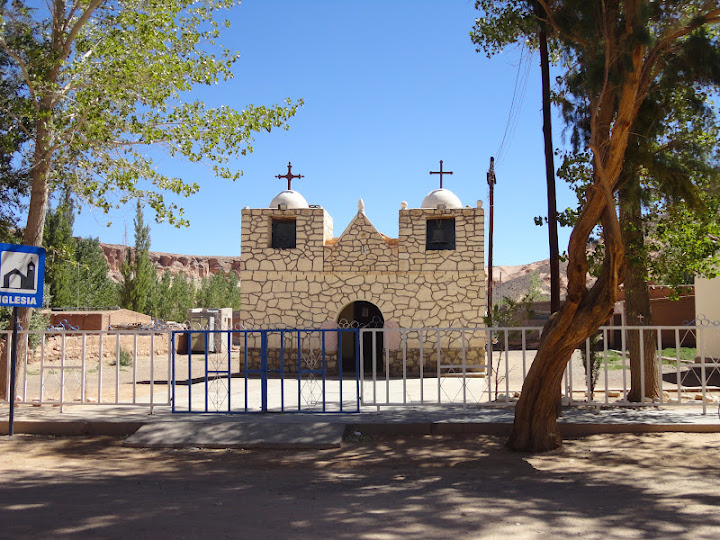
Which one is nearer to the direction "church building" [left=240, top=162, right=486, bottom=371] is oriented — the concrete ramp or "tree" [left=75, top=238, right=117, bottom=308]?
the concrete ramp

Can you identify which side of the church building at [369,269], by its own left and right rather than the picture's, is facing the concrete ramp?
front

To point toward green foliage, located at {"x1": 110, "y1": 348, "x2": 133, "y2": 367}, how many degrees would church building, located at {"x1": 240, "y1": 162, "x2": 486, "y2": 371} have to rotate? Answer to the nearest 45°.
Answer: approximately 135° to its right

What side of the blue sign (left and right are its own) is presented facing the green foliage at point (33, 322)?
back

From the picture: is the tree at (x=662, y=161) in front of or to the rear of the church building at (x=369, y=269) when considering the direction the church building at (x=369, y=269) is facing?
in front

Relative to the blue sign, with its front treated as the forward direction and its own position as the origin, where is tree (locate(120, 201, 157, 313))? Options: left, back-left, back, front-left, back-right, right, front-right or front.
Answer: back

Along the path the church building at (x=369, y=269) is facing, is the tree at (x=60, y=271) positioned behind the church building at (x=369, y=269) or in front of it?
behind

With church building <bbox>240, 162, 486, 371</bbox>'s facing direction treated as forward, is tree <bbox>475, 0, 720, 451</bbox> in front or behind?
in front

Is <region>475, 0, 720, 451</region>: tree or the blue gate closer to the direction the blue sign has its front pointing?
the tree

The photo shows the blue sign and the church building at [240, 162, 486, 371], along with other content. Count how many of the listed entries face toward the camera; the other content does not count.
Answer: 2

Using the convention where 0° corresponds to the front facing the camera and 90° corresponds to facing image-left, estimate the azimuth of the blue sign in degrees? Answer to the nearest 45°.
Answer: approximately 0°
